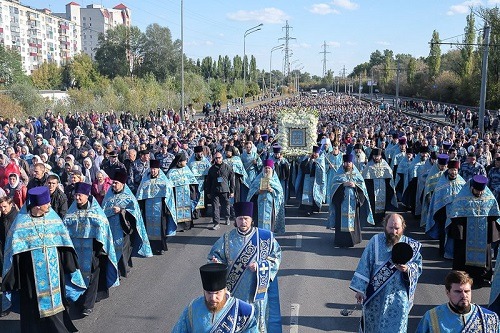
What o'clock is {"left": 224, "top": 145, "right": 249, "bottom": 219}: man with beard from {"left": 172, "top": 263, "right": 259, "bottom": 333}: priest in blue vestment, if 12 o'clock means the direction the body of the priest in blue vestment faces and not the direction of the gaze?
The man with beard is roughly at 6 o'clock from the priest in blue vestment.

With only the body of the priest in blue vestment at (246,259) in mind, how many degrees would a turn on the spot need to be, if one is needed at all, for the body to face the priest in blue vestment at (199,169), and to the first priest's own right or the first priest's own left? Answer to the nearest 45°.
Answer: approximately 180°

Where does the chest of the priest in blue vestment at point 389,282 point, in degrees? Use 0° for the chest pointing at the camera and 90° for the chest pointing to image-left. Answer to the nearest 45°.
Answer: approximately 0°

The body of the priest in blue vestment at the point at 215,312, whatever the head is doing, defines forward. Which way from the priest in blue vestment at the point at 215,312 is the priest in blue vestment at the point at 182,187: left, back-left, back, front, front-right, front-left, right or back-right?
back

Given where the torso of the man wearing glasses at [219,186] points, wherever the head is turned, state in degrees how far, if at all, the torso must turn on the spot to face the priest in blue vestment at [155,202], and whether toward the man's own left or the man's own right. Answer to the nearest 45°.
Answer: approximately 45° to the man's own right

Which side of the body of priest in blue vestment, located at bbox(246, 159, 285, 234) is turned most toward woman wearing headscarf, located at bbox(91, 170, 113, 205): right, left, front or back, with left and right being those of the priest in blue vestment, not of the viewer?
right

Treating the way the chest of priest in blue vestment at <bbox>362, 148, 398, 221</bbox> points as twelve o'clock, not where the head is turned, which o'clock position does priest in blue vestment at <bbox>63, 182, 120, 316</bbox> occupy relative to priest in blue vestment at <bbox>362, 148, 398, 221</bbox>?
priest in blue vestment at <bbox>63, 182, 120, 316</bbox> is roughly at 1 o'clock from priest in blue vestment at <bbox>362, 148, 398, 221</bbox>.

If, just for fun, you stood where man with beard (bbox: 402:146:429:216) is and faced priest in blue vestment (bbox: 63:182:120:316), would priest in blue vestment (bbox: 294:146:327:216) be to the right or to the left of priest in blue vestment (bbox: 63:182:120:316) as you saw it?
right

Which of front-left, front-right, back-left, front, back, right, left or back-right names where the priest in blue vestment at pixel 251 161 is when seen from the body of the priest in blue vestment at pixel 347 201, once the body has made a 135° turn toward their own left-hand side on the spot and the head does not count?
left

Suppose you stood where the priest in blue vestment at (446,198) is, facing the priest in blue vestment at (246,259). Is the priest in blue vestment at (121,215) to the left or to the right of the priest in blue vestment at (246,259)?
right
